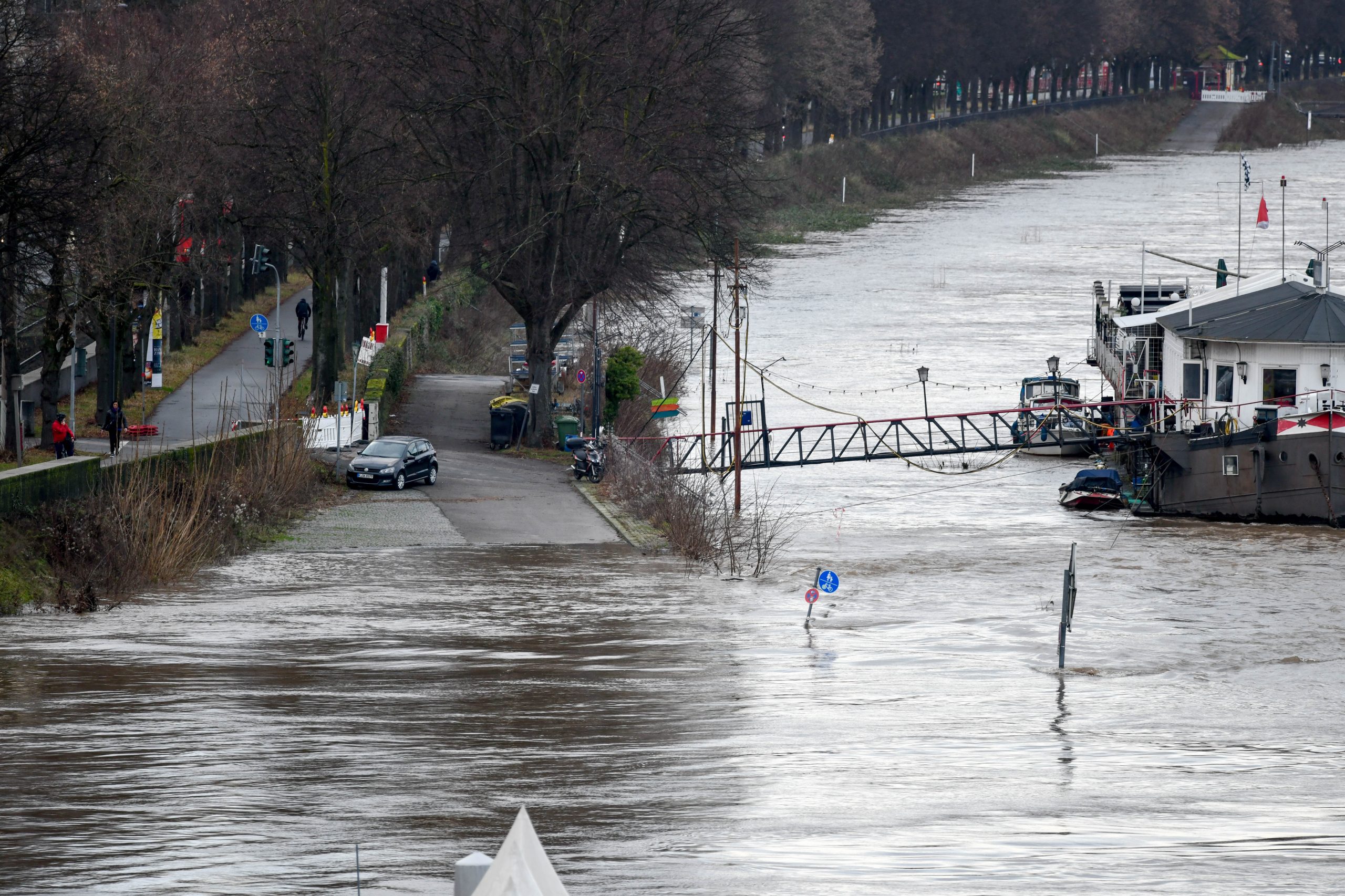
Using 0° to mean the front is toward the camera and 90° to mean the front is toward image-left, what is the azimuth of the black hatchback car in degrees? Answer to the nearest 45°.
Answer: approximately 45°

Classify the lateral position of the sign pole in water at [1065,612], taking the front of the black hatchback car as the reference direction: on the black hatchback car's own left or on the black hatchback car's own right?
on the black hatchback car's own left

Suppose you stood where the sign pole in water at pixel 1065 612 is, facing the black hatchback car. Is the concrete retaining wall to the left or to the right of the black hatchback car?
left

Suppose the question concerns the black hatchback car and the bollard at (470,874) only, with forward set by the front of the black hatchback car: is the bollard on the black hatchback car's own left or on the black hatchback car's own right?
on the black hatchback car's own left

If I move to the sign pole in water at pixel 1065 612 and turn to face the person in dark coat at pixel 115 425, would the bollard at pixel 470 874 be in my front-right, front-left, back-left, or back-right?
back-left

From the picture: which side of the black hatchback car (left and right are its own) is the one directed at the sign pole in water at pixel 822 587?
left

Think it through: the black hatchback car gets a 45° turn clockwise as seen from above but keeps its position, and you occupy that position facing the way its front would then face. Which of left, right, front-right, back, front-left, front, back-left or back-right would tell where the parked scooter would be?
back
